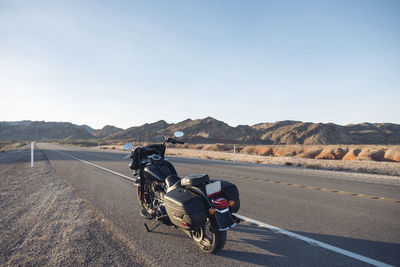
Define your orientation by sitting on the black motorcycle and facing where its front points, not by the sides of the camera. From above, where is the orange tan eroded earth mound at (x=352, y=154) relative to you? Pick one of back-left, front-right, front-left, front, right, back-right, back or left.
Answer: right

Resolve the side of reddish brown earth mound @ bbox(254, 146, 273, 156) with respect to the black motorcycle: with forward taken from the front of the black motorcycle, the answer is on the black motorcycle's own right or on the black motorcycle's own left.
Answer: on the black motorcycle's own right

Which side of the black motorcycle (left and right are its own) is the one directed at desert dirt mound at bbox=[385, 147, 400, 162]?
right

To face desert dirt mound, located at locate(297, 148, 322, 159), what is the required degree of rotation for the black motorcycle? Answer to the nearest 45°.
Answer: approximately 90° to its right

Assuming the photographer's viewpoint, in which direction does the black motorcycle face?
facing away from the viewer and to the left of the viewer

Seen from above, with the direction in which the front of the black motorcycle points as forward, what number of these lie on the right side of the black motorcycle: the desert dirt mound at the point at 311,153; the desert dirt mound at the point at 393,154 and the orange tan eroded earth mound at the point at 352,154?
3
